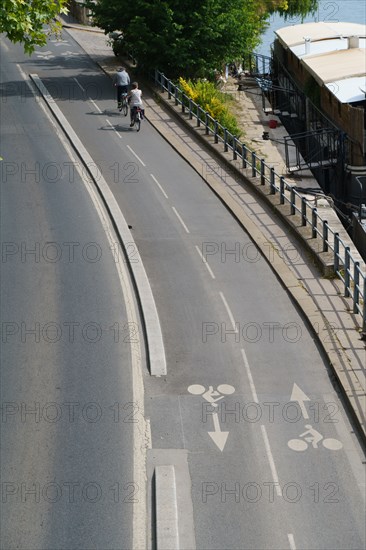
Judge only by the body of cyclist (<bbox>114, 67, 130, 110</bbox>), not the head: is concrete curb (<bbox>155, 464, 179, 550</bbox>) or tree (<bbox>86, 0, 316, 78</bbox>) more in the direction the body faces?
the tree

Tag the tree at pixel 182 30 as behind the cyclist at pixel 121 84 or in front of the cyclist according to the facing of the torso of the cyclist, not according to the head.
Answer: in front

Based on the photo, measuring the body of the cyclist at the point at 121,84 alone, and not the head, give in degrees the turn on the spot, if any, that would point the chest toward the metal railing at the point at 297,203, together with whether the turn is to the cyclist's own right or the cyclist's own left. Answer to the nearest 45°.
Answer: approximately 180°

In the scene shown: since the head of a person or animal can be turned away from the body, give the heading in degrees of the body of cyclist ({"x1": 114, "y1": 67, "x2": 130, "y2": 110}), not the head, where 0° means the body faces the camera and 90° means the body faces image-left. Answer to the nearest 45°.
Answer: approximately 180°

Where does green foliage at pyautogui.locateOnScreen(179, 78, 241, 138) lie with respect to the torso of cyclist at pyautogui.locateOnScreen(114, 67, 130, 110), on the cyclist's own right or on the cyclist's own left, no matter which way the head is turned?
on the cyclist's own right

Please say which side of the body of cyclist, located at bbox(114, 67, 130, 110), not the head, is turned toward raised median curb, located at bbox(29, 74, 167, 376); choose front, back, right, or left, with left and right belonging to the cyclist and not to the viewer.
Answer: back

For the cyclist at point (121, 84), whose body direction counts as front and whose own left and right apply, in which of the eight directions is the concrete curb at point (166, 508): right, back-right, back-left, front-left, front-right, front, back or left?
back
